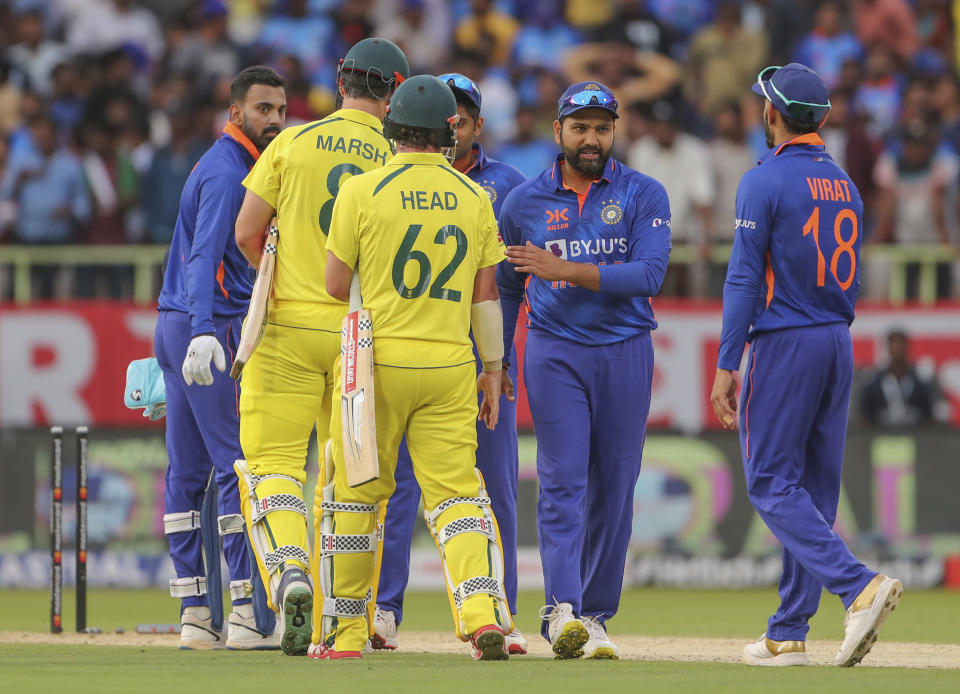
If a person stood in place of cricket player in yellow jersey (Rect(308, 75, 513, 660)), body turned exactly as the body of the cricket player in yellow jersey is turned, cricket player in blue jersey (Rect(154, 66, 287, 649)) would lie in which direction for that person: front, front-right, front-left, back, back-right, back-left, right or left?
front-left

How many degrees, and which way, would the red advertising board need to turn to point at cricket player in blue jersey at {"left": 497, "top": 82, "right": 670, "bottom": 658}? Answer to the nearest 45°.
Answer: approximately 45° to its left

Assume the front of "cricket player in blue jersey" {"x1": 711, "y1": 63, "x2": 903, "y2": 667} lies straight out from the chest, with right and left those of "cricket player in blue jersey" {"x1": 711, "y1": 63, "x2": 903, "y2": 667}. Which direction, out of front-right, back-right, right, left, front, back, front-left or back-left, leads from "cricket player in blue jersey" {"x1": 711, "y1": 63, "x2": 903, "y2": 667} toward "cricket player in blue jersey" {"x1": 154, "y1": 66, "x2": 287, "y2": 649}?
front-left

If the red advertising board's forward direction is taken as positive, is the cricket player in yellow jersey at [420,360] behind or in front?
in front

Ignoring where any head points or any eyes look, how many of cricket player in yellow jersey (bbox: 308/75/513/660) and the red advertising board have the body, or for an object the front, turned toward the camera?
1

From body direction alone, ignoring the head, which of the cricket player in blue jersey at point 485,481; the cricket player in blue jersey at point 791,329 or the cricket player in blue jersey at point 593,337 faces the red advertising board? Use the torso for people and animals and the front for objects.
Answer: the cricket player in blue jersey at point 791,329

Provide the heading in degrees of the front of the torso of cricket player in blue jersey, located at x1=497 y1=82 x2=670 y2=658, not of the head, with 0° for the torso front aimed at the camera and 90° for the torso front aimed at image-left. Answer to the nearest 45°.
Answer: approximately 0°

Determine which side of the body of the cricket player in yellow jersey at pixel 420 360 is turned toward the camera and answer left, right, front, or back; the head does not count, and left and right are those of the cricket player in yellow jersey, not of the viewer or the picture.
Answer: back

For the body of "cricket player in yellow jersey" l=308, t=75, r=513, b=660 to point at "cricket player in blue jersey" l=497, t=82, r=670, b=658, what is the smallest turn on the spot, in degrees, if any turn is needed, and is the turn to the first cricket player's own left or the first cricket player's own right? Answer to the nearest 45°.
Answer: approximately 45° to the first cricket player's own right

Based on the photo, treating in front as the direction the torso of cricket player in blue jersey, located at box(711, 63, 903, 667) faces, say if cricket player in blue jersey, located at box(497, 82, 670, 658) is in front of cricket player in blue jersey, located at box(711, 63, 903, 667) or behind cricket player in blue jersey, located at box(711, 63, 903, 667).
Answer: in front

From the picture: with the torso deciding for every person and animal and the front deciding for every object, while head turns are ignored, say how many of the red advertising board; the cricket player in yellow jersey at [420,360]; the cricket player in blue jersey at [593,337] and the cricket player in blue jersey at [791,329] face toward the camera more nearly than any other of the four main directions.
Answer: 2
